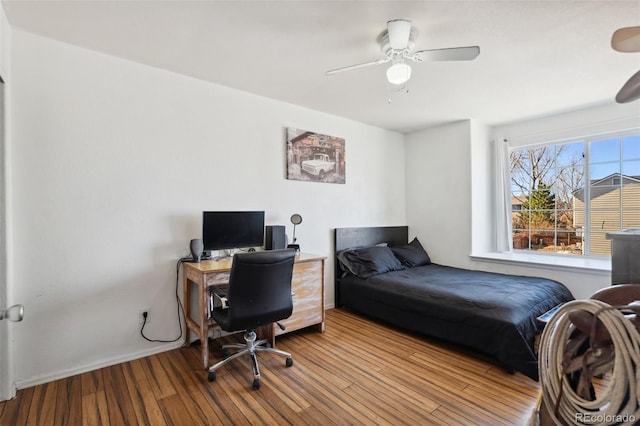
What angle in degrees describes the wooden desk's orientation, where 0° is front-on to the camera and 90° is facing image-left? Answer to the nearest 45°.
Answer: approximately 315°

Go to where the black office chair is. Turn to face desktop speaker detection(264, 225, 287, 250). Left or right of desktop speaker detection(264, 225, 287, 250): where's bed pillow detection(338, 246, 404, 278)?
right

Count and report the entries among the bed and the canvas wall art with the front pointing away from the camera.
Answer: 0

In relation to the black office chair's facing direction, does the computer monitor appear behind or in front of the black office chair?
in front

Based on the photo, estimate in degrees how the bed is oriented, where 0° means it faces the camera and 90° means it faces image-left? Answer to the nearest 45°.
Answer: approximately 315°

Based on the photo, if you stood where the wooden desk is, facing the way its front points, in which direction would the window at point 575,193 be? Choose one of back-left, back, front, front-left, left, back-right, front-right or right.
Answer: front-left

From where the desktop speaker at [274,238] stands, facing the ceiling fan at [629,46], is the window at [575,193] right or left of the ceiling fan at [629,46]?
left

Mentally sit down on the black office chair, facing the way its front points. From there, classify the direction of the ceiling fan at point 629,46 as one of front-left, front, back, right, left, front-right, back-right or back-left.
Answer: back

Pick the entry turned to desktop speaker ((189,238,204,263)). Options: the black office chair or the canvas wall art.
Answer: the black office chair

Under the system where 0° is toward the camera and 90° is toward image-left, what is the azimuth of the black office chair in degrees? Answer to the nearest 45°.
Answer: approximately 135°

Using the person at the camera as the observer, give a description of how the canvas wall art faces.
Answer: facing the viewer and to the right of the viewer
